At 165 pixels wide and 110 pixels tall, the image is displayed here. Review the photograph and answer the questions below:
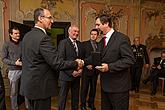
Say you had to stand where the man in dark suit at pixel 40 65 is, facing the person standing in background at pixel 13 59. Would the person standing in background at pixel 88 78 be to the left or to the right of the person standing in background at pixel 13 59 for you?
right

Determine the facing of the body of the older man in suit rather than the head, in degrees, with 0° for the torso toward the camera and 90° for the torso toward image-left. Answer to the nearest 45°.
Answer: approximately 315°

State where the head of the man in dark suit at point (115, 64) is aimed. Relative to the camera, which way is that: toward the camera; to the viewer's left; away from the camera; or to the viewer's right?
to the viewer's left

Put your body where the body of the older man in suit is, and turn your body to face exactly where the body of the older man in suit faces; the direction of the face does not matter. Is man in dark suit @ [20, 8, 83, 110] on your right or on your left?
on your right

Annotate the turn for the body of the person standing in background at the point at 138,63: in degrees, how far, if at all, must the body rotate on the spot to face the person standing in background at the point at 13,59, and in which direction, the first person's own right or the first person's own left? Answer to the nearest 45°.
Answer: approximately 45° to the first person's own right

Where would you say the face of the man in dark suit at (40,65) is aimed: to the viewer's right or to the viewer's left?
to the viewer's right

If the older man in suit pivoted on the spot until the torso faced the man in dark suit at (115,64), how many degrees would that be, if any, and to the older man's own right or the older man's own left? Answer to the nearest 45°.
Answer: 0° — they already face them

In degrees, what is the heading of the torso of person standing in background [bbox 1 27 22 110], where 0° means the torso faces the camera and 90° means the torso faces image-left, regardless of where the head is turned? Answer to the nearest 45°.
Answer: approximately 315°
